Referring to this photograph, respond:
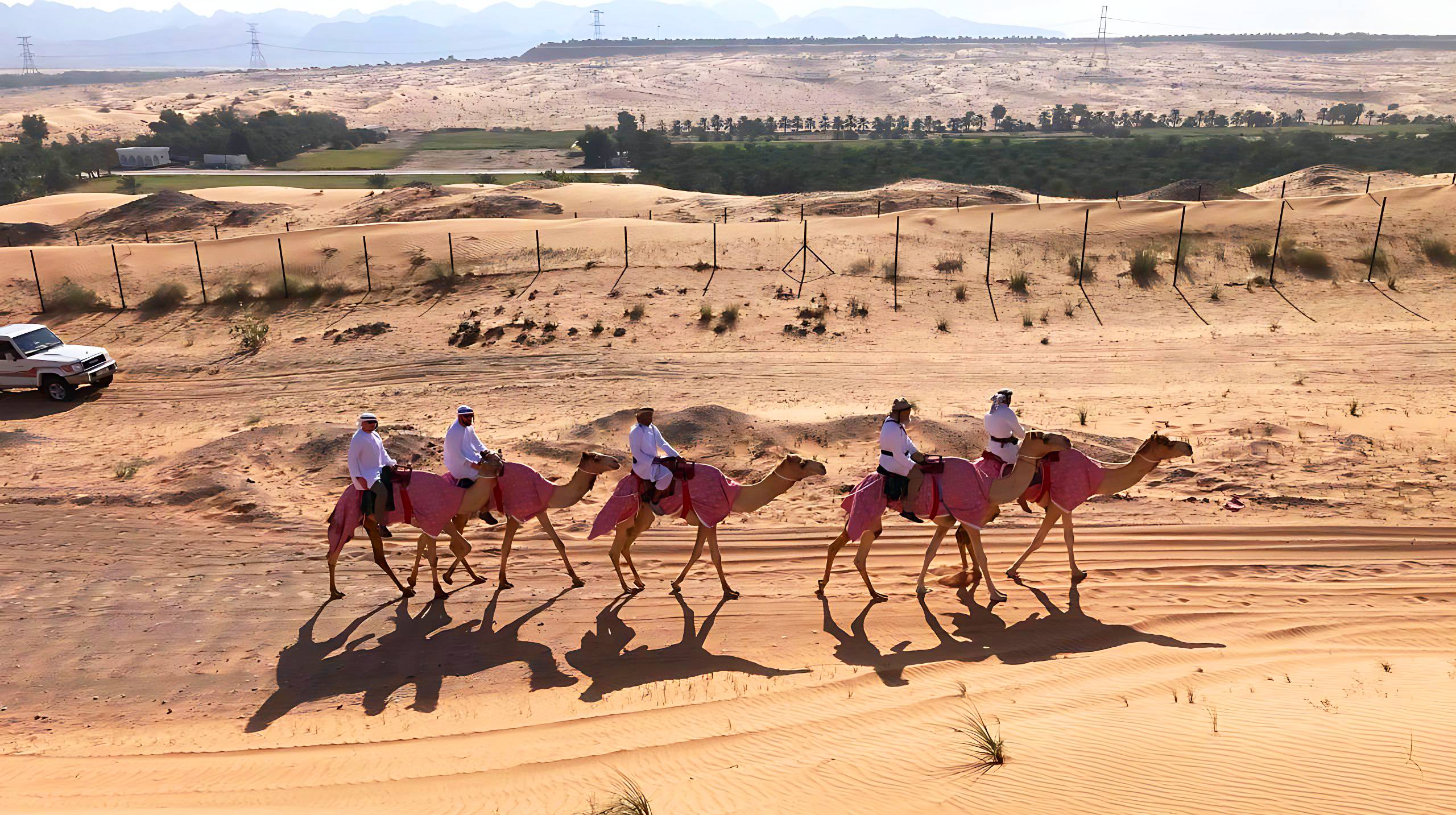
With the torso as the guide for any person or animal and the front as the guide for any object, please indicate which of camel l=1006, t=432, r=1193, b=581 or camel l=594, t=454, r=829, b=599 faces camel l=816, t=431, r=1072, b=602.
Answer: camel l=594, t=454, r=829, b=599

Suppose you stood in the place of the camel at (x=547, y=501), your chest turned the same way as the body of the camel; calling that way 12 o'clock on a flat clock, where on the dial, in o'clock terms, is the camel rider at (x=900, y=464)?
The camel rider is roughly at 1 o'clock from the camel.

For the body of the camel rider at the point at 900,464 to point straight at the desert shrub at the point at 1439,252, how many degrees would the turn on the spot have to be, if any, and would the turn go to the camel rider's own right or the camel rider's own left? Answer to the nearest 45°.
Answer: approximately 45° to the camel rider's own left

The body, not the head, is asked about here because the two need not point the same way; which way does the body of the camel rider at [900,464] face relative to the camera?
to the viewer's right

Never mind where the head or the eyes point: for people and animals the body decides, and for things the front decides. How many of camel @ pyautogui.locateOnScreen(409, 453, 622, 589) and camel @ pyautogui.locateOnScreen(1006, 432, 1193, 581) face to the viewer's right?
2

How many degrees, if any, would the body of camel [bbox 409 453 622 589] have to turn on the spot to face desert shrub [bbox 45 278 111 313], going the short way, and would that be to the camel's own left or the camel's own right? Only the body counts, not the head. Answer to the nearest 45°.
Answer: approximately 135° to the camel's own left

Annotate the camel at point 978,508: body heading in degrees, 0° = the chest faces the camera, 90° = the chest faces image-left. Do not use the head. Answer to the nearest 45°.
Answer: approximately 270°

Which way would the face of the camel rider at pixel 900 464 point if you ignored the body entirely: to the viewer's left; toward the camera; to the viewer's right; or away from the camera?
to the viewer's right

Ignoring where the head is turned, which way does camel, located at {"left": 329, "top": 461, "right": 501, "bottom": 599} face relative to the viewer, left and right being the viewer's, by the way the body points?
facing to the right of the viewer

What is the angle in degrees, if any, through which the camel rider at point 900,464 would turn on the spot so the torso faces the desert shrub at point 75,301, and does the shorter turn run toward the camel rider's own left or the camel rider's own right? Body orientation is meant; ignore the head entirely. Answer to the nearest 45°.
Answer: approximately 135° to the camel rider's own left

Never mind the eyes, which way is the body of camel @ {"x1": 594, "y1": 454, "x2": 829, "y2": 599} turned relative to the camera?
to the viewer's right

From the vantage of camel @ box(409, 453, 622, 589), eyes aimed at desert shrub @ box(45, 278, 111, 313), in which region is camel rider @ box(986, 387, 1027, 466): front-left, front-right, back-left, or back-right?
back-right

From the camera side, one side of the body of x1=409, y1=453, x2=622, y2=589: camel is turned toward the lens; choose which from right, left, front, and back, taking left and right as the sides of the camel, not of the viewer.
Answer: right

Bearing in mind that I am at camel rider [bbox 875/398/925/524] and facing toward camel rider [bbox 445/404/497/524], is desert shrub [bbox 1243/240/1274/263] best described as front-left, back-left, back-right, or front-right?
back-right

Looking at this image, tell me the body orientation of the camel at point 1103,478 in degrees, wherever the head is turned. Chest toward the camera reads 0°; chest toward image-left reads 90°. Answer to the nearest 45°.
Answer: approximately 270°

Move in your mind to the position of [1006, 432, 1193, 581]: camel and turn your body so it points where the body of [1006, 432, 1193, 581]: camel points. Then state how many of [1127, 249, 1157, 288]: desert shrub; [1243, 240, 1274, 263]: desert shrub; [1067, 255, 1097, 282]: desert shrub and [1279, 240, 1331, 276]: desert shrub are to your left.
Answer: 4
